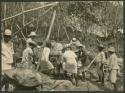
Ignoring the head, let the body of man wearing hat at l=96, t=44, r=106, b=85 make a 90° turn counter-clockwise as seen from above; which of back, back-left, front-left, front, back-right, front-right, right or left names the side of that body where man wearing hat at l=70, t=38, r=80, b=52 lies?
back-right

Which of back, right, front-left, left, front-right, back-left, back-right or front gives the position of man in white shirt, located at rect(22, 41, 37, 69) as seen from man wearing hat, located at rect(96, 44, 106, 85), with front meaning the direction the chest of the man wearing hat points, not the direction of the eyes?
front-right

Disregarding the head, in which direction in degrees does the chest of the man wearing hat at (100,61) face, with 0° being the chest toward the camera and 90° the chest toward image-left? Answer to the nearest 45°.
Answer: approximately 45°

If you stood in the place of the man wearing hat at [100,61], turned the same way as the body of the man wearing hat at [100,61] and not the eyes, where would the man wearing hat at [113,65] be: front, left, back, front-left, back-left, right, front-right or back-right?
back-left

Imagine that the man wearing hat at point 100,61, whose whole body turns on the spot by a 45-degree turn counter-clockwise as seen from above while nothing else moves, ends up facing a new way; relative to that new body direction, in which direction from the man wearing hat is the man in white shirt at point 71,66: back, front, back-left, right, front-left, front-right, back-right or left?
right

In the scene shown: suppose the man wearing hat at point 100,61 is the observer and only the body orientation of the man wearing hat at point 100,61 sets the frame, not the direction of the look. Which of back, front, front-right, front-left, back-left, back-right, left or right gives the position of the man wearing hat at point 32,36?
front-right
